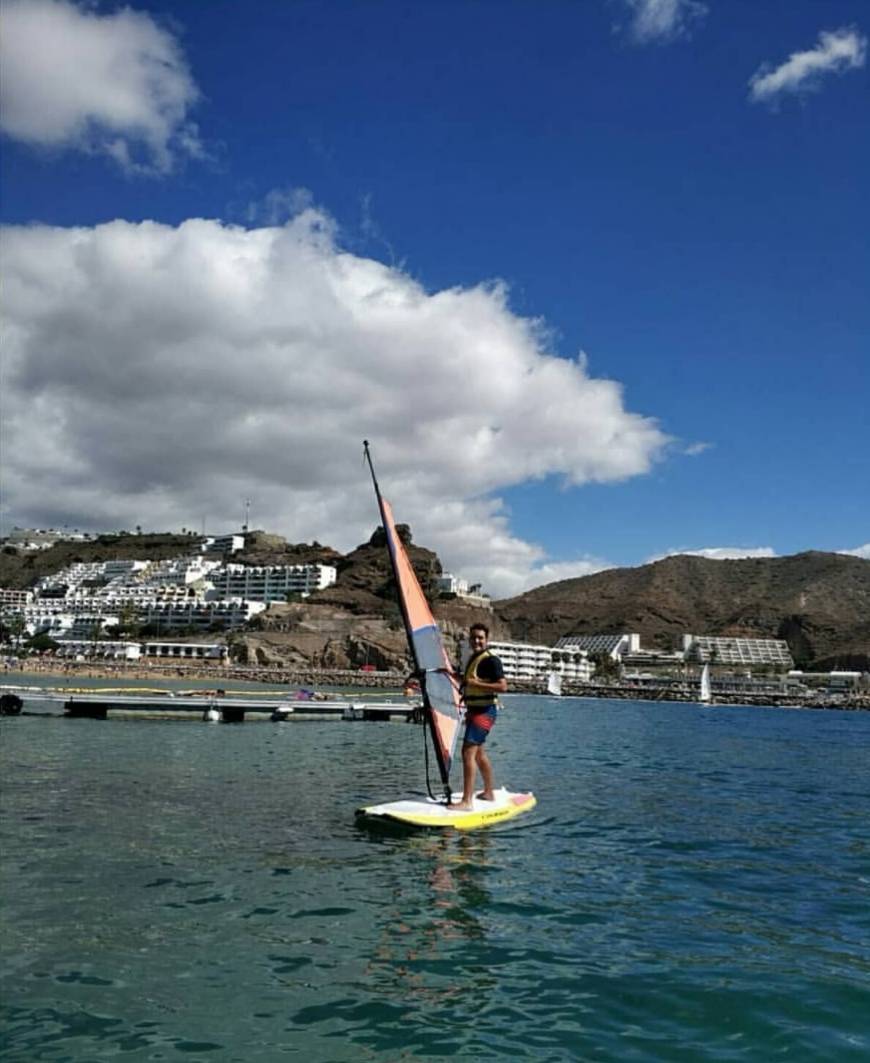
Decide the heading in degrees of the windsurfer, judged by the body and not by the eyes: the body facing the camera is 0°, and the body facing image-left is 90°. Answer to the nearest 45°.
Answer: approximately 45°
